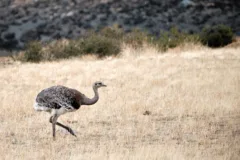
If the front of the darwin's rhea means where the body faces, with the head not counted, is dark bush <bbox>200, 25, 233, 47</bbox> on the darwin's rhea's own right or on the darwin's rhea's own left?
on the darwin's rhea's own left

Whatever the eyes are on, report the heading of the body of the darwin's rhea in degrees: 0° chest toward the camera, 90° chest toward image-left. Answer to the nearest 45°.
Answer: approximately 270°

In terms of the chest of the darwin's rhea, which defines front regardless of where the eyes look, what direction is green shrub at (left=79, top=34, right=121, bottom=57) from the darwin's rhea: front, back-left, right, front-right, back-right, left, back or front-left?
left

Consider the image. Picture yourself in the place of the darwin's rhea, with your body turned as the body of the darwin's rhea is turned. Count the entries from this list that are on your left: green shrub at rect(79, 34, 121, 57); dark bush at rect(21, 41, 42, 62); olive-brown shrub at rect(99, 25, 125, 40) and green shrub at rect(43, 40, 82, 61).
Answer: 4

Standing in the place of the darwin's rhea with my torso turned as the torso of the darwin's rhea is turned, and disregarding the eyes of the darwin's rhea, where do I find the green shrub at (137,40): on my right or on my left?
on my left

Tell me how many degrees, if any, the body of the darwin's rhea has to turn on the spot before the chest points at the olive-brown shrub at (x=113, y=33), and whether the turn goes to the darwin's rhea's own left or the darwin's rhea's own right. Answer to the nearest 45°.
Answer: approximately 90° to the darwin's rhea's own left

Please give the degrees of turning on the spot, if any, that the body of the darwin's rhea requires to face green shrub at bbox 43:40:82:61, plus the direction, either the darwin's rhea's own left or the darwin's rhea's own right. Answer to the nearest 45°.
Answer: approximately 90° to the darwin's rhea's own left
